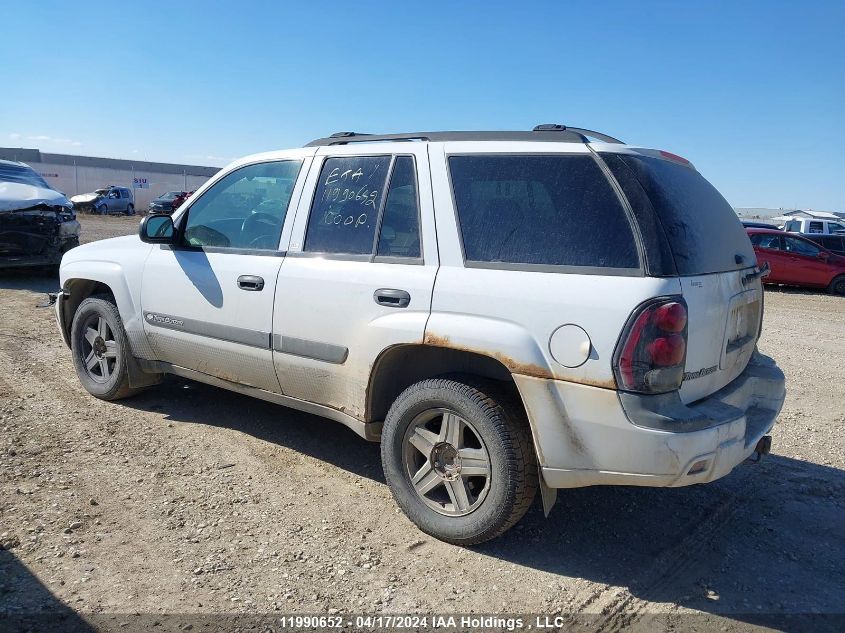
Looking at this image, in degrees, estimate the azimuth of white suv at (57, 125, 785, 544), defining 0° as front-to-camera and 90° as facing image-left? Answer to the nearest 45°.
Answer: approximately 135°

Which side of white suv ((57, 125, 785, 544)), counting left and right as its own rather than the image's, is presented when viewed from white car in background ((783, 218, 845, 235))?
right

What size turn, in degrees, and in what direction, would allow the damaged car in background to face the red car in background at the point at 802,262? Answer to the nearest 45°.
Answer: approximately 45° to its left

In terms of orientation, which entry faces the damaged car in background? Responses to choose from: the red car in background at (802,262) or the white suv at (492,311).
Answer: the white suv

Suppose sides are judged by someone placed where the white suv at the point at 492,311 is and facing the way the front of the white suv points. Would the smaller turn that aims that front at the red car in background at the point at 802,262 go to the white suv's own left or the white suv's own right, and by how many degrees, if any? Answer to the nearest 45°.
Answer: approximately 90° to the white suv's own right

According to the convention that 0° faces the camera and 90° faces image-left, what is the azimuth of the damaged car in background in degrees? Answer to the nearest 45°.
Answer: approximately 315°
